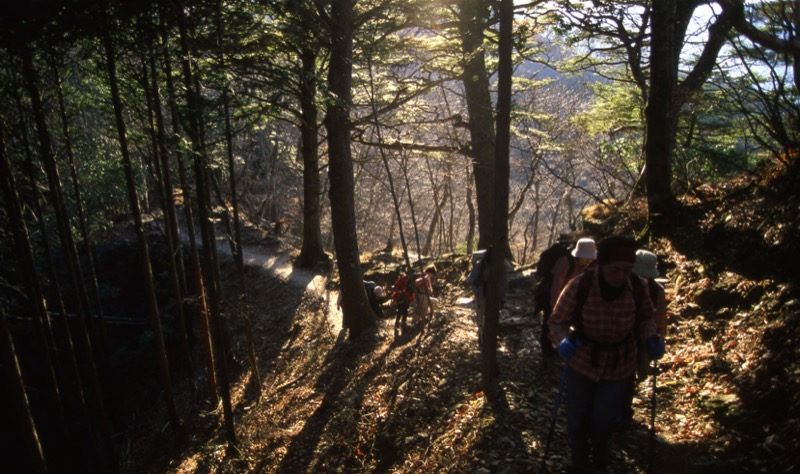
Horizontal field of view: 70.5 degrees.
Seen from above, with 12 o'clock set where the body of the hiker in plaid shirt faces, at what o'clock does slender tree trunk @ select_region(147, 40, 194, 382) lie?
The slender tree trunk is roughly at 4 o'clock from the hiker in plaid shirt.

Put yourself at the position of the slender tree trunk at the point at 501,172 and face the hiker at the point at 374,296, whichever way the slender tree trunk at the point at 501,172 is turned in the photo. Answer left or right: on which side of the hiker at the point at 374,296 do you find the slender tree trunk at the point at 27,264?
left

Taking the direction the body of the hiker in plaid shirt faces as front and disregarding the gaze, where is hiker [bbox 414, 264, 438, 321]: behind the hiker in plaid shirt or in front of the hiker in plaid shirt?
behind

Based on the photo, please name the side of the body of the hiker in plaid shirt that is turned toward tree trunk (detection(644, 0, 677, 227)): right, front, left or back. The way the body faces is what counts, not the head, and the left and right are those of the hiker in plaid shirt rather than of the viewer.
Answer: back

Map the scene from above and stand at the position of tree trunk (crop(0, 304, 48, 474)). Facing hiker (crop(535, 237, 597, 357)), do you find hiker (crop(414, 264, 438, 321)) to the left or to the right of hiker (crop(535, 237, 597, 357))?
left

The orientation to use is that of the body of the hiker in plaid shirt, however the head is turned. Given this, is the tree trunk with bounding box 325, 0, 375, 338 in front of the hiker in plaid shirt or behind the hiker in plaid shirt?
behind

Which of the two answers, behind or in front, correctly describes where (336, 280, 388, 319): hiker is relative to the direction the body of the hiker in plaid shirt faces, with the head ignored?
behind

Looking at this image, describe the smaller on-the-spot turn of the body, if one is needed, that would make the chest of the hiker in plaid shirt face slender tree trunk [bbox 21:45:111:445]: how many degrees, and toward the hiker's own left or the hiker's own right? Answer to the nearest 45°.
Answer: approximately 90° to the hiker's own right

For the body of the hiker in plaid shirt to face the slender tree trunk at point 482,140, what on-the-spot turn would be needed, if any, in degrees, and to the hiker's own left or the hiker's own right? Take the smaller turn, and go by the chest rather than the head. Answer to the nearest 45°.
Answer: approximately 180°

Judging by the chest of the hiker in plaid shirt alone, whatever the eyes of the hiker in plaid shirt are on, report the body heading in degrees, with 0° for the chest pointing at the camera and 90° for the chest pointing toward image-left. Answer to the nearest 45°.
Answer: approximately 0°
